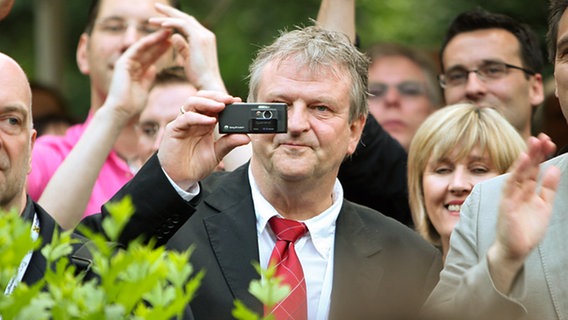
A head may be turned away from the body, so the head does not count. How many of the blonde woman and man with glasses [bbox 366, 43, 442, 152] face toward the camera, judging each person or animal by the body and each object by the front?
2

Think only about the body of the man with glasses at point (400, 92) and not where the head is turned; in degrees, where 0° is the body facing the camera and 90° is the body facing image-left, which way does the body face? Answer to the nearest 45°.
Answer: approximately 0°

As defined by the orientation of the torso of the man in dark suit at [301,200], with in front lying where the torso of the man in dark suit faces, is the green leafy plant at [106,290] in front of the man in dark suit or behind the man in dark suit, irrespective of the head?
in front

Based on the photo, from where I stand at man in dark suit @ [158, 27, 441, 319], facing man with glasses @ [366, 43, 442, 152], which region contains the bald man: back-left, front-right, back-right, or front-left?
back-left

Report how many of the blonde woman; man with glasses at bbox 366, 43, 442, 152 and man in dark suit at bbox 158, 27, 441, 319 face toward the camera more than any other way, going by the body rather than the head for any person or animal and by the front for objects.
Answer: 3

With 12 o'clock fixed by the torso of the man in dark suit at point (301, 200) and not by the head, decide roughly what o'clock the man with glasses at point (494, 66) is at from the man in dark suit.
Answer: The man with glasses is roughly at 7 o'clock from the man in dark suit.

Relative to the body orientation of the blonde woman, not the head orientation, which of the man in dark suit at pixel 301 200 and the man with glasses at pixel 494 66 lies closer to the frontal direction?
the man in dark suit

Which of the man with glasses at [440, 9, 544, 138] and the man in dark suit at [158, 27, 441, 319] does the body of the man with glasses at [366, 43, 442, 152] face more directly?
the man in dark suit

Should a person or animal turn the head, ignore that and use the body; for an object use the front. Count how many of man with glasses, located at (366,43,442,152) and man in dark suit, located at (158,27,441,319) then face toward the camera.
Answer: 2
